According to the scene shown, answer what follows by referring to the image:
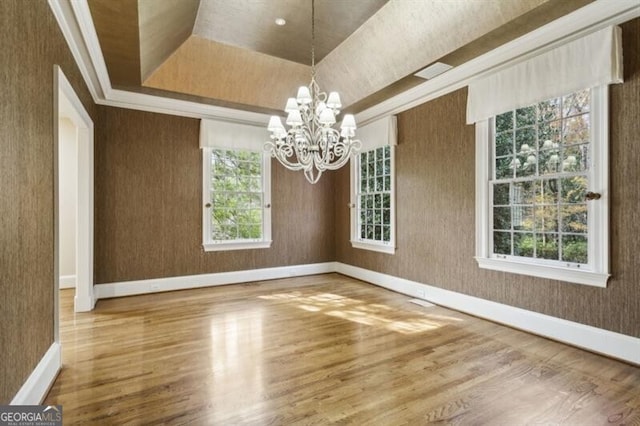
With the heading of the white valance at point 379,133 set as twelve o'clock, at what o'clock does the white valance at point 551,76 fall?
the white valance at point 551,76 is roughly at 9 o'clock from the white valance at point 379,133.

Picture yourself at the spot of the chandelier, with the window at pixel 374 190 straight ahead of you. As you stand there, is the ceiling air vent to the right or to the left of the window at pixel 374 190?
right

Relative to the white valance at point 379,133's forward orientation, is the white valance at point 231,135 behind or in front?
in front

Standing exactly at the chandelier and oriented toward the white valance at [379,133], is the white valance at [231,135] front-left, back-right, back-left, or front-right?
front-left

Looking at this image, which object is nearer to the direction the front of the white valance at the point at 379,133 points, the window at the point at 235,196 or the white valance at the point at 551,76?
the window

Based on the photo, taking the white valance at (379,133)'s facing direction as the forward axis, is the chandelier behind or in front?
in front

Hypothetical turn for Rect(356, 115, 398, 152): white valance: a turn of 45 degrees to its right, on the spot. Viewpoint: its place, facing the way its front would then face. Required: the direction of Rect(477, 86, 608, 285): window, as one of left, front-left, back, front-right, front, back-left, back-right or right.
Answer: back-left

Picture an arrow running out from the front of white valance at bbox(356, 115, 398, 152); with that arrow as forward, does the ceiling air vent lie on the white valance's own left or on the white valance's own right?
on the white valance's own left

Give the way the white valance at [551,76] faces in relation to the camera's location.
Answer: facing the viewer and to the left of the viewer

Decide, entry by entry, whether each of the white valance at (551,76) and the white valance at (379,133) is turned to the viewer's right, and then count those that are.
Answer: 0

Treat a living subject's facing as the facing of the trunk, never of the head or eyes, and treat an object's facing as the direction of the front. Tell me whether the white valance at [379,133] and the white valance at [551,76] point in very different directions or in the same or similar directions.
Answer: same or similar directions

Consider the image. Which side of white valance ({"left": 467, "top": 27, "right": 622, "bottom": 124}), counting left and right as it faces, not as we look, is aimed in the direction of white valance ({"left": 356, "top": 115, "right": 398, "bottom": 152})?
right
